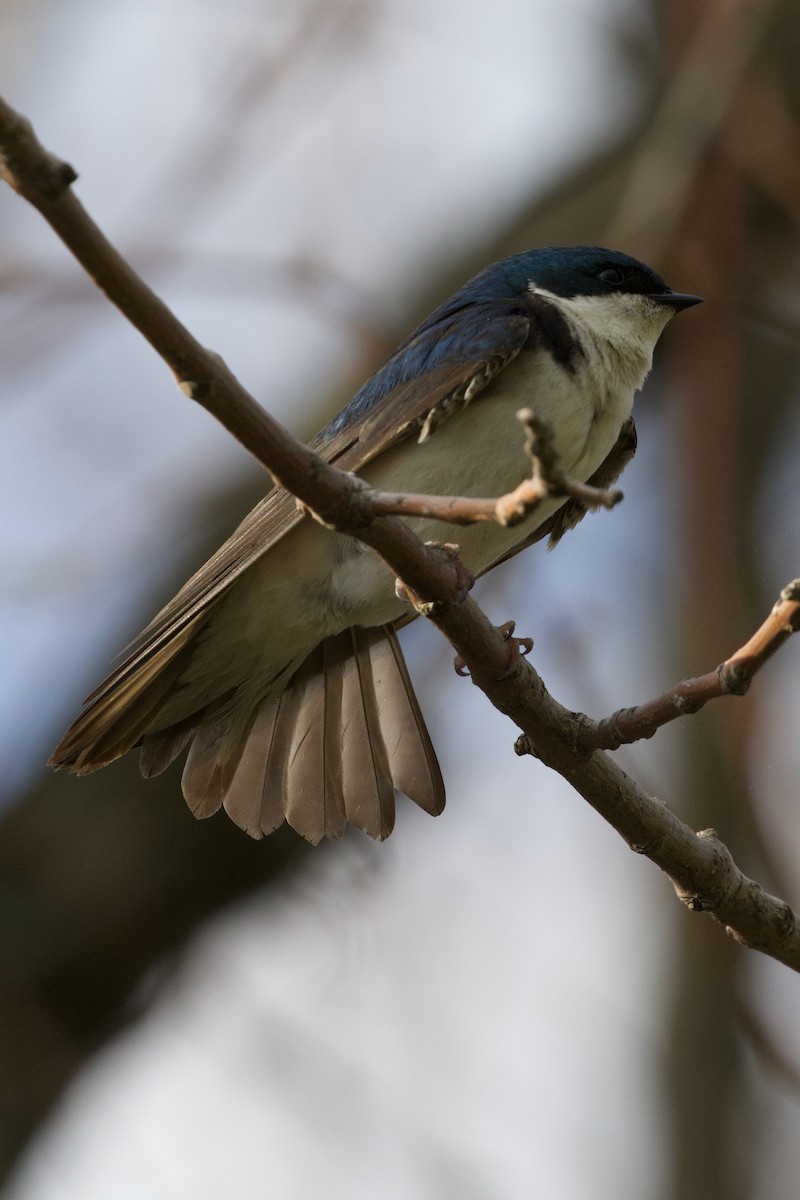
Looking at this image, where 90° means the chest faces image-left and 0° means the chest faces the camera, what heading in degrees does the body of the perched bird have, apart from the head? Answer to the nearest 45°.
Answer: approximately 270°
